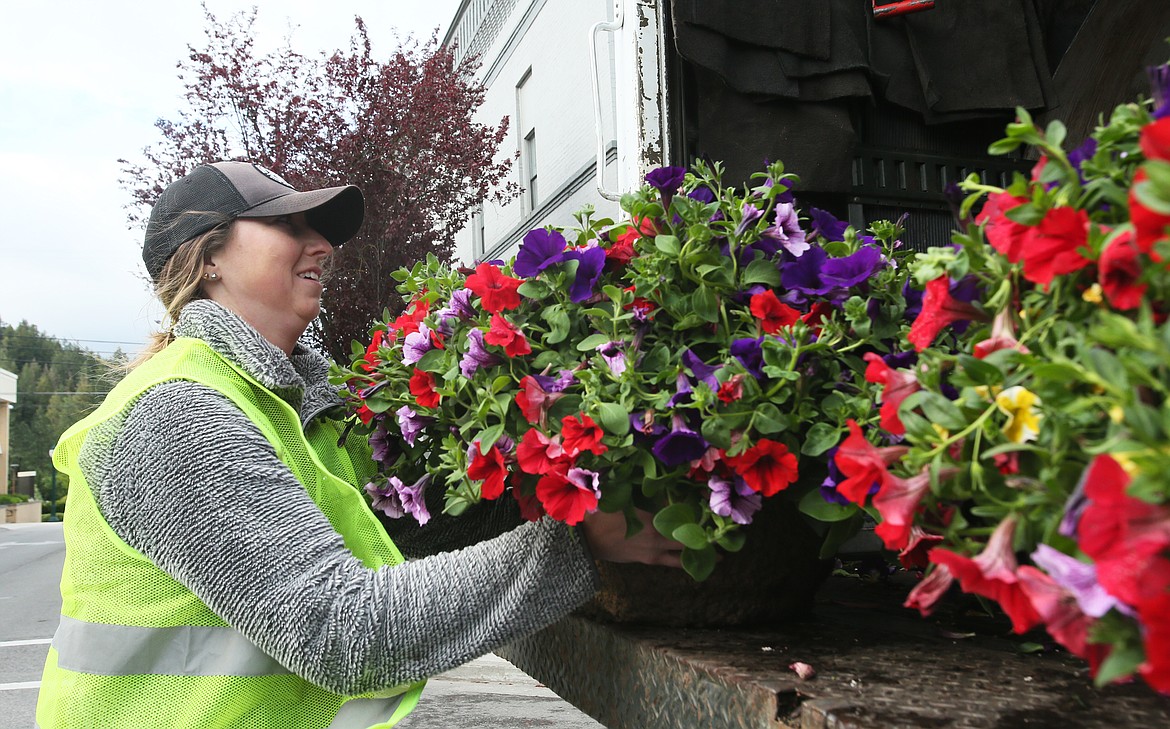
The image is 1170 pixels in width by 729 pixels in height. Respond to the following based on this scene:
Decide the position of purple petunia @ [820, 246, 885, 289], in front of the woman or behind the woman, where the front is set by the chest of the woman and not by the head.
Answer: in front

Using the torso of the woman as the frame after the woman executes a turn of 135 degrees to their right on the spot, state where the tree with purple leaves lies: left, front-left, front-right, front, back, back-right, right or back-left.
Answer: back-right

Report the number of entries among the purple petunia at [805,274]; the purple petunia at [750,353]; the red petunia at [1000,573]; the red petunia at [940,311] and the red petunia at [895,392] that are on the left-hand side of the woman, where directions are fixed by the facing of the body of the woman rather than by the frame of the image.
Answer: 0

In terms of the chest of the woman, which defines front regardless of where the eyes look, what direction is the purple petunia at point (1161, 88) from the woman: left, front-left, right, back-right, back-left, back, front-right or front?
front-right

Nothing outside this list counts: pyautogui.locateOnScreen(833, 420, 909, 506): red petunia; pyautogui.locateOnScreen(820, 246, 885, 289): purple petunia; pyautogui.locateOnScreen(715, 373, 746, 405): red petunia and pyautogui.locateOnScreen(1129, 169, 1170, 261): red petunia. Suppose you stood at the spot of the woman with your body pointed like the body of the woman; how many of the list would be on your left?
0

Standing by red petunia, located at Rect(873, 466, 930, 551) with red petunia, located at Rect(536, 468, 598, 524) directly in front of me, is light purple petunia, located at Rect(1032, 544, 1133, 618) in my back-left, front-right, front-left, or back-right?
back-left

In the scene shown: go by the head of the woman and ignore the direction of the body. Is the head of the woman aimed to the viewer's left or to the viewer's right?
to the viewer's right

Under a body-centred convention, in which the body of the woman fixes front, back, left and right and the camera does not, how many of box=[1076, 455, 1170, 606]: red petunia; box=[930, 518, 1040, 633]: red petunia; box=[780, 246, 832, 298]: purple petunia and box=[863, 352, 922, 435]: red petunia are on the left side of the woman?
0

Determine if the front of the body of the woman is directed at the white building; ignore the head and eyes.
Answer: no

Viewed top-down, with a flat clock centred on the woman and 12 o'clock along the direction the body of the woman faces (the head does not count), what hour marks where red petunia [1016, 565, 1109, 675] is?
The red petunia is roughly at 2 o'clock from the woman.

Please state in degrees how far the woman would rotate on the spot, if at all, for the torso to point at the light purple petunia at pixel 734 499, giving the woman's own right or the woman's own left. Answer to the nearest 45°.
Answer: approximately 45° to the woman's own right

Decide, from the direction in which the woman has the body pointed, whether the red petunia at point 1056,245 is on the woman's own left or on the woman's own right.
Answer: on the woman's own right

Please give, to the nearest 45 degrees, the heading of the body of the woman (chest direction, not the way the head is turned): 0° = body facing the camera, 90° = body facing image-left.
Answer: approximately 270°

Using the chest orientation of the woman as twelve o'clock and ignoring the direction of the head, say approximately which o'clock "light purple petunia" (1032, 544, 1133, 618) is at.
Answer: The light purple petunia is roughly at 2 o'clock from the woman.
